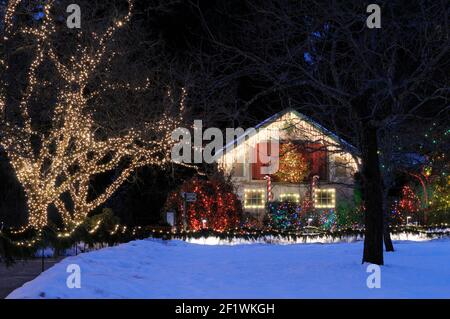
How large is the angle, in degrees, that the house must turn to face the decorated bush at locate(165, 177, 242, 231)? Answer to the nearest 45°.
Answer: approximately 45° to its right

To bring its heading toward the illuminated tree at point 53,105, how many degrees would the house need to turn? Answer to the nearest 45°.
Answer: approximately 45° to its right

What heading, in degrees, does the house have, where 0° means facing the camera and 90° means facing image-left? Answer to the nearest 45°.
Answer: approximately 0°

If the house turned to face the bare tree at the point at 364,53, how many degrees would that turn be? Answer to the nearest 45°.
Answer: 0° — it already faces it
